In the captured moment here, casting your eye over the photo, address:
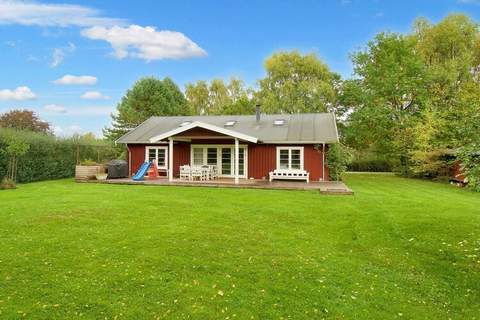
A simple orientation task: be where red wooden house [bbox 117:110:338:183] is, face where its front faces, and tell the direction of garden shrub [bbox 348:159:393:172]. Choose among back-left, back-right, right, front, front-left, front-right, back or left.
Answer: back-left

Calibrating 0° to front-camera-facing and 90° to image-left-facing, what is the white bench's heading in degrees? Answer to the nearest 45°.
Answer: approximately 0°

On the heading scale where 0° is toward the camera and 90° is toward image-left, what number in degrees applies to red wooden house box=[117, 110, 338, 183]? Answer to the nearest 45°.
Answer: approximately 0°
